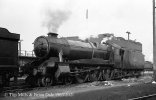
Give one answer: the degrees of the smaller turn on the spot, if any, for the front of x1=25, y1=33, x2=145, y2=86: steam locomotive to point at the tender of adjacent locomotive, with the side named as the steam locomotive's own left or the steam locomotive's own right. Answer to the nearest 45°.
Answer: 0° — it already faces it

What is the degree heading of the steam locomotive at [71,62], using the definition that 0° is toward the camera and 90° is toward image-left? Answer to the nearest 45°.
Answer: approximately 45°
